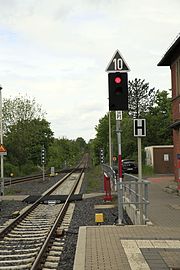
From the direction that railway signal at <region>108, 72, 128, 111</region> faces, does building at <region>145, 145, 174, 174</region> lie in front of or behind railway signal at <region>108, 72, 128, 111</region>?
behind

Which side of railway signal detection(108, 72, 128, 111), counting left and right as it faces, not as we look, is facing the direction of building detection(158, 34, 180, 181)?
back

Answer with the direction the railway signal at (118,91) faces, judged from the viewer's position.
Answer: facing the viewer
